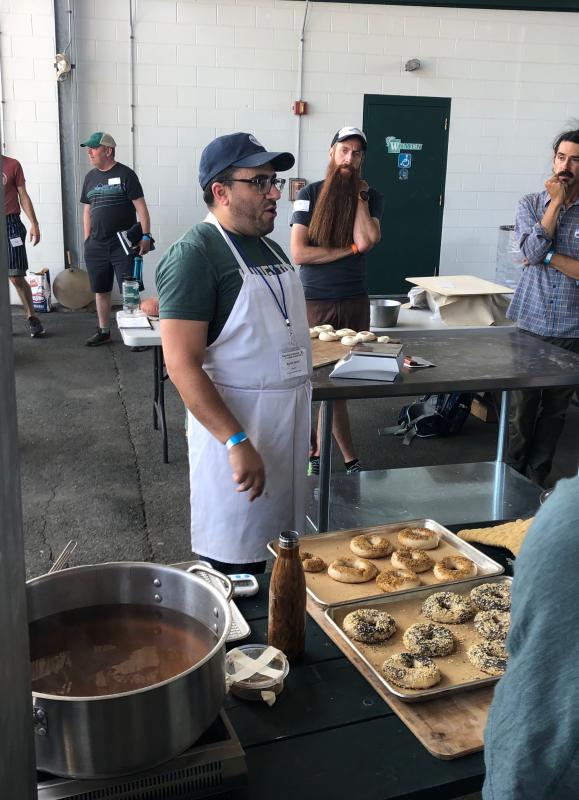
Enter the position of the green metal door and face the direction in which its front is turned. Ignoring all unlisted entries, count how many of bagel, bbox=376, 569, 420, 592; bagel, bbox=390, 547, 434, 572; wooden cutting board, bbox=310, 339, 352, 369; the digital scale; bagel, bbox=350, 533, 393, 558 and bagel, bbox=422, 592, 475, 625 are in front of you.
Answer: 6

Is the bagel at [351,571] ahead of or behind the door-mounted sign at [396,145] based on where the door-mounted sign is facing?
ahead

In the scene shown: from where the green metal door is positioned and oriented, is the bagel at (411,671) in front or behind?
in front

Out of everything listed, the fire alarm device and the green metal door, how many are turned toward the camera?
2

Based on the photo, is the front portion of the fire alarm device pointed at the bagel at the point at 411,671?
yes

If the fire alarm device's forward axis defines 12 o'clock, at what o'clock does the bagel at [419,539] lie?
The bagel is roughly at 12 o'clock from the fire alarm device.

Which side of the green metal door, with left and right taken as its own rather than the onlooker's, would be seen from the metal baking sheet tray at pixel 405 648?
front

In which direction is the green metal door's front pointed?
toward the camera

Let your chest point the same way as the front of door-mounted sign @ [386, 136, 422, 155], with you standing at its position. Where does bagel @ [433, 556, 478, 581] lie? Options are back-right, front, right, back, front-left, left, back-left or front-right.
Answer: front

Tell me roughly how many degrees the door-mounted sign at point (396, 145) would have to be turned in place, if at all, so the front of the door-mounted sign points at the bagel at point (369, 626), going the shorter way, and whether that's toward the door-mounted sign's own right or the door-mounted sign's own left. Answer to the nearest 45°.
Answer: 0° — it already faces it

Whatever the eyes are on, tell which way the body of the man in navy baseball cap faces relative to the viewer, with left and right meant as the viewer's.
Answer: facing the viewer and to the right of the viewer

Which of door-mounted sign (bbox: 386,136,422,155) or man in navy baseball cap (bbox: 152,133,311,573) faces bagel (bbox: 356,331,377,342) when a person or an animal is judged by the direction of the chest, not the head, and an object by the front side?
the door-mounted sign

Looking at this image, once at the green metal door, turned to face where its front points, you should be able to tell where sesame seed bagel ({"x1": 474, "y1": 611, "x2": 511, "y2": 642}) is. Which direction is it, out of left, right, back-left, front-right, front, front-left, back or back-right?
front

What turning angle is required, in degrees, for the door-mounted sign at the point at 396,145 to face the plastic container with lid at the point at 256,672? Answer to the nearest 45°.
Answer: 0° — it already faces it

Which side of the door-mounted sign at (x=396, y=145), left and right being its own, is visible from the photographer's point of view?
front

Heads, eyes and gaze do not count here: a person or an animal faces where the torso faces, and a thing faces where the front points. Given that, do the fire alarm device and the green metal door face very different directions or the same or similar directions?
same or similar directions

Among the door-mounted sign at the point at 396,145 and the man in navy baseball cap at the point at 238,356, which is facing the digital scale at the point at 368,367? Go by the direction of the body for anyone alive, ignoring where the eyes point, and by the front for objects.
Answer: the door-mounted sign

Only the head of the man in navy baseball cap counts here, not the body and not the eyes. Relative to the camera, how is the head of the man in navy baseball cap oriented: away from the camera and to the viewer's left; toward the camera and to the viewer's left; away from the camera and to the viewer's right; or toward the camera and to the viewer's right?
toward the camera and to the viewer's right

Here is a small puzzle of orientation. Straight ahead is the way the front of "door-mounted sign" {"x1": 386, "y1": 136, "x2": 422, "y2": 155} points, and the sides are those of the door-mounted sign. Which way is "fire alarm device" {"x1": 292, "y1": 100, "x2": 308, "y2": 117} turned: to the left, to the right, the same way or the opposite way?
the same way

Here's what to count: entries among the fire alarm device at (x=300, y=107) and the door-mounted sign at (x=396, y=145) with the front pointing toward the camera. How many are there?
2
